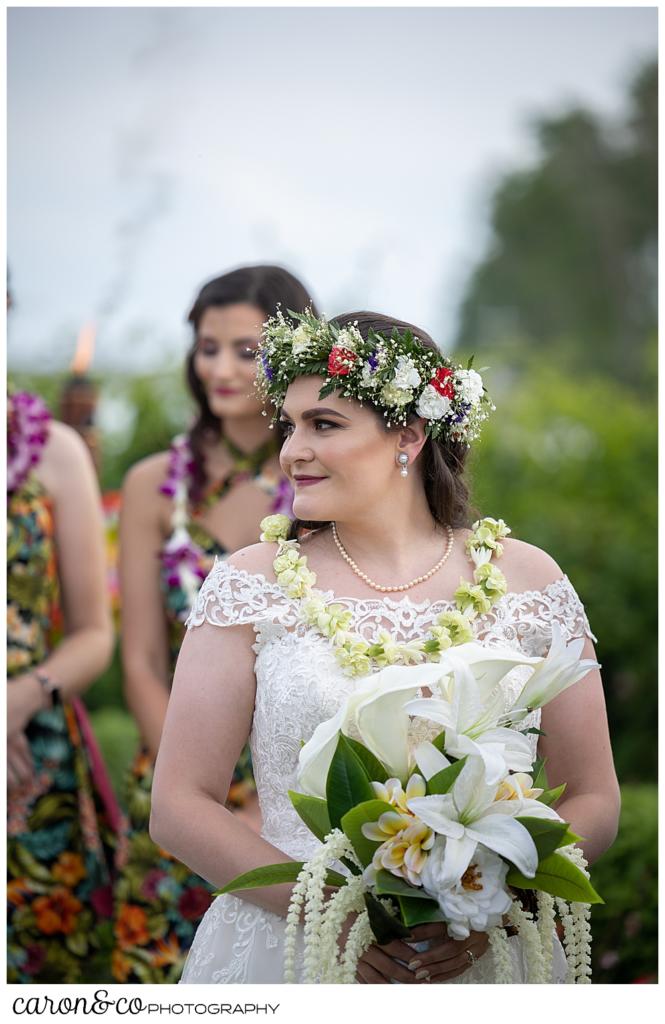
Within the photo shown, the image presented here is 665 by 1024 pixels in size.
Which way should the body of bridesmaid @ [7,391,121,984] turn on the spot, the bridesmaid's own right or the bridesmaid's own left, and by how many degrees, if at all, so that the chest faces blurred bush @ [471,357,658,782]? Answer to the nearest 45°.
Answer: approximately 180°

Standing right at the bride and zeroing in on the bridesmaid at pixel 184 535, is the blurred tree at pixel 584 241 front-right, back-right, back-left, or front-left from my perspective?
front-right

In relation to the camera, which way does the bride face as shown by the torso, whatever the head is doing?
toward the camera

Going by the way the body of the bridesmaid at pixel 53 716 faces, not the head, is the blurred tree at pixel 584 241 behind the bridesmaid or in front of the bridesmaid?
behind

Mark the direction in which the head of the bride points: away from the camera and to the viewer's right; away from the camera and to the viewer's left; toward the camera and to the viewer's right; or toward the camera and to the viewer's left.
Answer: toward the camera and to the viewer's left

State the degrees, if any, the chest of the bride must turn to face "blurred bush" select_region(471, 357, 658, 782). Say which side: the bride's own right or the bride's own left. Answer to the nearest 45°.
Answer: approximately 180°

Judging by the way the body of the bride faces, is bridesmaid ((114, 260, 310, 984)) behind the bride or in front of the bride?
behind

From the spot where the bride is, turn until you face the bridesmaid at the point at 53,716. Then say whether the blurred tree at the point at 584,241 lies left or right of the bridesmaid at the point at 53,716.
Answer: right
